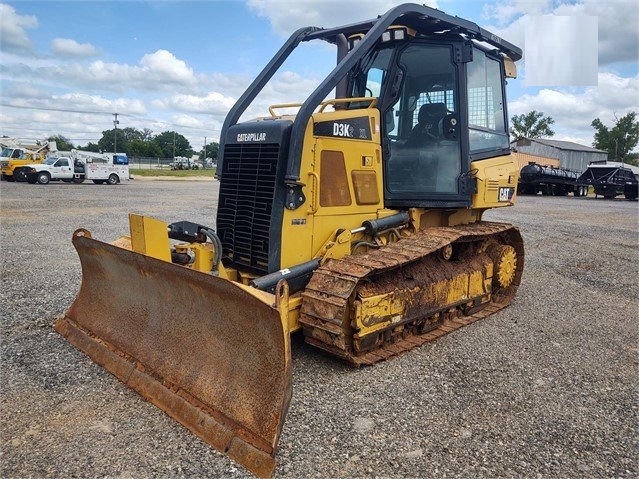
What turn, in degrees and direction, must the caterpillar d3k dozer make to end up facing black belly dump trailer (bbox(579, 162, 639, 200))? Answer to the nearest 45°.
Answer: approximately 180°

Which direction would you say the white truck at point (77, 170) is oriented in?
to the viewer's left

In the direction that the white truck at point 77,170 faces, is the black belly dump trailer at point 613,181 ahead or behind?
behind

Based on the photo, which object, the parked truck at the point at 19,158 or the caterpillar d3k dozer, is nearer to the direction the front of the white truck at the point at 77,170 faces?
the parked truck

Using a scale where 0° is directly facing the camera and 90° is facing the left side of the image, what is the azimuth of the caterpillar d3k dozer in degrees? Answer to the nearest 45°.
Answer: approximately 45°

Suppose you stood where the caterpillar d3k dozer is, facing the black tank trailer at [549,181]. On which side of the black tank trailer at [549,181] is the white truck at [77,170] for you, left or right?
left

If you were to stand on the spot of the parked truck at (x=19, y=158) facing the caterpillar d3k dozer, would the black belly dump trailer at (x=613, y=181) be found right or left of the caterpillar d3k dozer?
left
